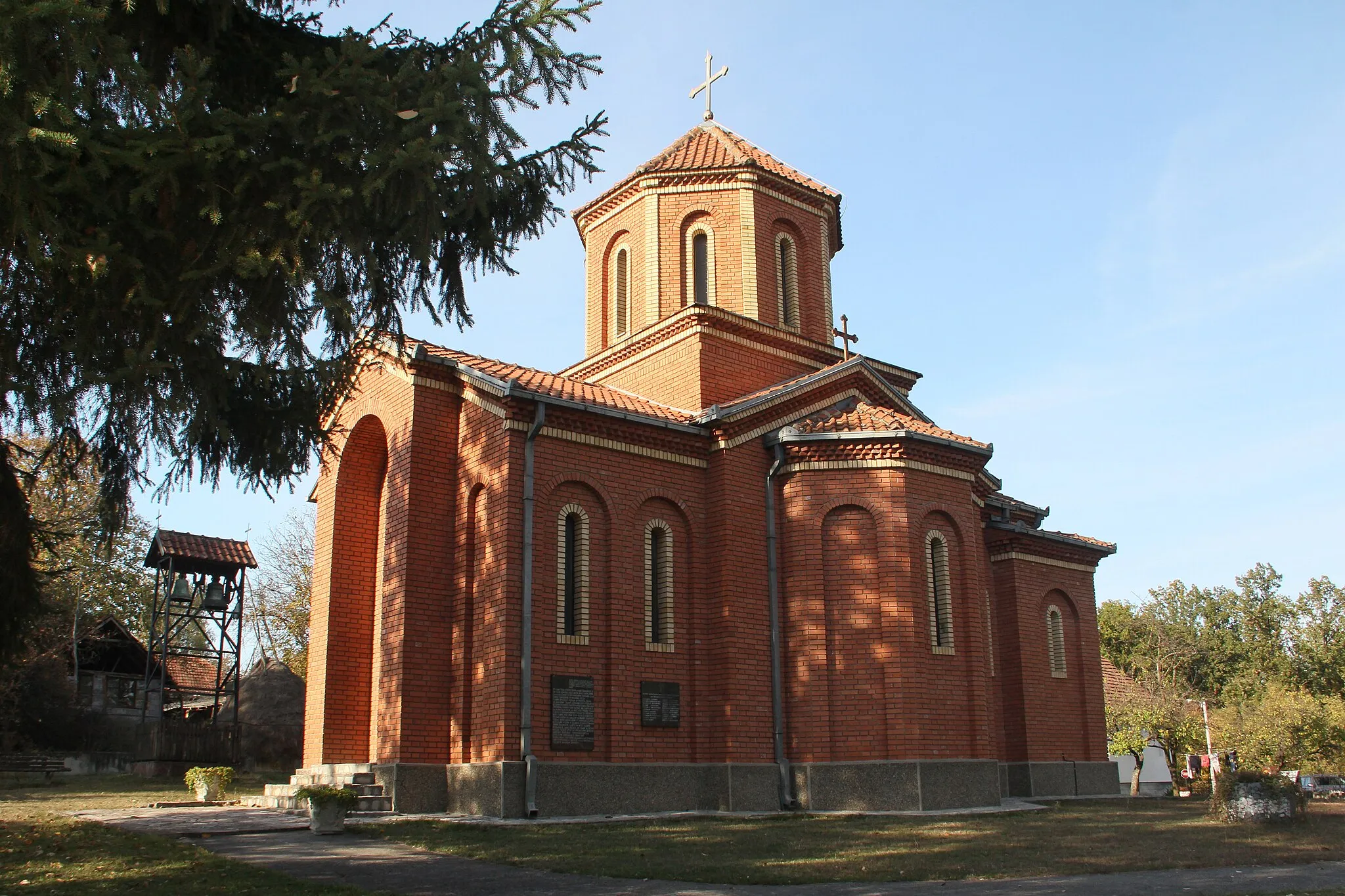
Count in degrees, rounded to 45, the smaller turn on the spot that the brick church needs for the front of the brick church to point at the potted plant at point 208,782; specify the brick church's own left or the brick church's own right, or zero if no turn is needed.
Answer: approximately 45° to the brick church's own right

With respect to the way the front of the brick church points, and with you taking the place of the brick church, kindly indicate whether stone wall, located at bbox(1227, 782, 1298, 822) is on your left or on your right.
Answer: on your left

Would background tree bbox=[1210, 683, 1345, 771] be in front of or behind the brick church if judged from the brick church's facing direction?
behind

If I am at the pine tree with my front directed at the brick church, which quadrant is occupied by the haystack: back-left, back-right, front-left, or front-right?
front-left

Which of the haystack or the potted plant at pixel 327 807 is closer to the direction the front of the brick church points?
the potted plant

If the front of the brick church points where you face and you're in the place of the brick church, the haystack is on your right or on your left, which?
on your right

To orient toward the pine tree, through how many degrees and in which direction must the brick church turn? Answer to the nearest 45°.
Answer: approximately 45° to its left

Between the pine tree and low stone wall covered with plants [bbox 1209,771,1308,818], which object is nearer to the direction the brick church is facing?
the pine tree

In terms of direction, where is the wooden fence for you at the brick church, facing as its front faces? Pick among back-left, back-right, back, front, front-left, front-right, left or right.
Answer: right

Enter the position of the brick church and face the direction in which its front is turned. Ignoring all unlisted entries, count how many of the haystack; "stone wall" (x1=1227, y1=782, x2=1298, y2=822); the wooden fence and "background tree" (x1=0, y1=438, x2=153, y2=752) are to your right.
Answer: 3

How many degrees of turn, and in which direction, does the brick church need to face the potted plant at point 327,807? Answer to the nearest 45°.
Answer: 0° — it already faces it

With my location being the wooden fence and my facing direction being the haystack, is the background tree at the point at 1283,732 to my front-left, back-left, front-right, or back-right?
front-right

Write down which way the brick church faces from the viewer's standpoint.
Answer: facing the viewer and to the left of the viewer
